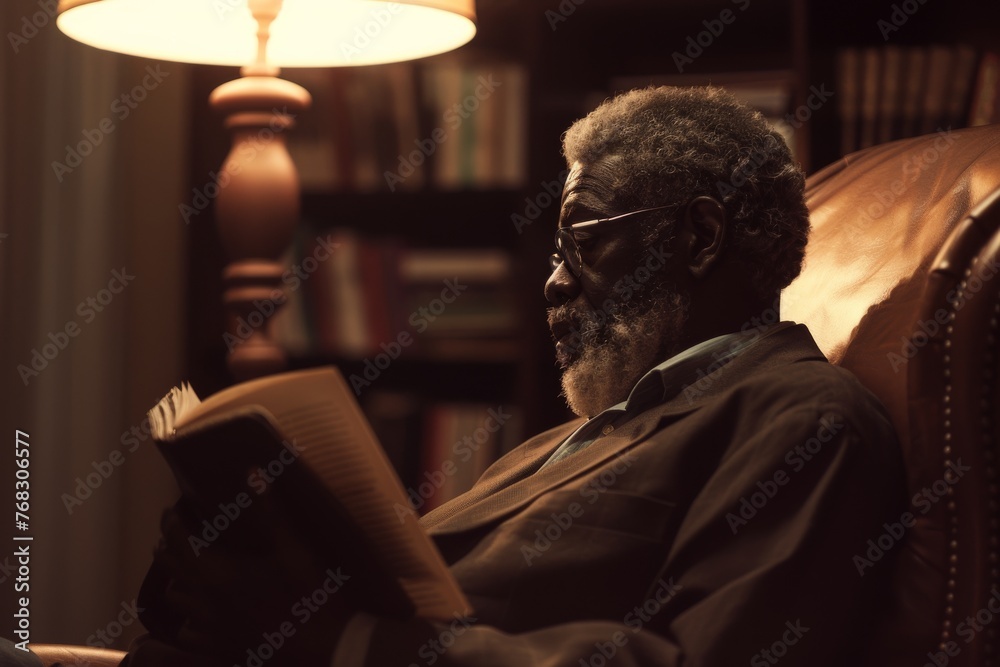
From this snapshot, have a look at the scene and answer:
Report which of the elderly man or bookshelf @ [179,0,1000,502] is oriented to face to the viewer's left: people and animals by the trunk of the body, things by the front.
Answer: the elderly man

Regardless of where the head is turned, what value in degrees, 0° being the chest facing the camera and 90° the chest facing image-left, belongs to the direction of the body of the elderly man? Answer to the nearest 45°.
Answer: approximately 90°

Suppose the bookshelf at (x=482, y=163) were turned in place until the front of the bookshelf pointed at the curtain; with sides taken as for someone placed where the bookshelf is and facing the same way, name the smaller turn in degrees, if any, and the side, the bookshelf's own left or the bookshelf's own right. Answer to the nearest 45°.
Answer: approximately 90° to the bookshelf's own right

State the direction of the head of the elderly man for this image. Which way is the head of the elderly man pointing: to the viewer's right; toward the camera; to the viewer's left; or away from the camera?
to the viewer's left

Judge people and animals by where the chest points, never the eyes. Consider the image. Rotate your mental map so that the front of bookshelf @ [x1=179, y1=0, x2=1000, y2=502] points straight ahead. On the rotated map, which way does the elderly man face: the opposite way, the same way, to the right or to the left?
to the right

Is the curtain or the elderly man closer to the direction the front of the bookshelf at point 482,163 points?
the elderly man

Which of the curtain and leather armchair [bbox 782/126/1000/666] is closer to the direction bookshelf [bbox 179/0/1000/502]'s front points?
the leather armchair

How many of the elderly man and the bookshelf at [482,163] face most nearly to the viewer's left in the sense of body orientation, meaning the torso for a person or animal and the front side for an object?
1

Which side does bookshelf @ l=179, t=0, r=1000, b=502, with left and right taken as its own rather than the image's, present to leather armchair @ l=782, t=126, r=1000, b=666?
front
